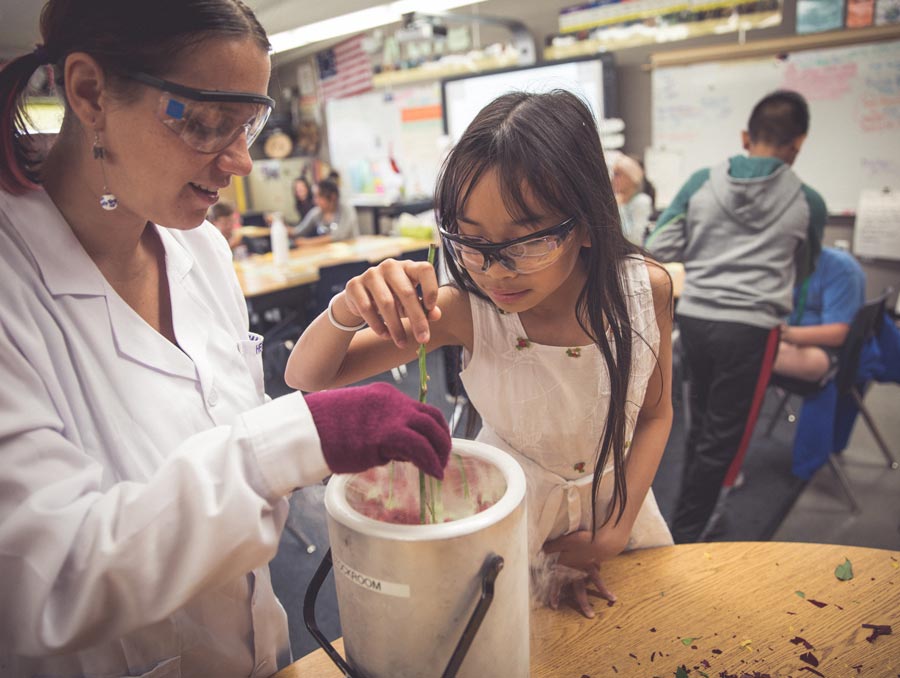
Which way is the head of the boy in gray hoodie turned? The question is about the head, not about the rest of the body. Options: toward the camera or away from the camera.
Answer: away from the camera

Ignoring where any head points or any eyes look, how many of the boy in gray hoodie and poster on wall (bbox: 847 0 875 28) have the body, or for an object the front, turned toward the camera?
1

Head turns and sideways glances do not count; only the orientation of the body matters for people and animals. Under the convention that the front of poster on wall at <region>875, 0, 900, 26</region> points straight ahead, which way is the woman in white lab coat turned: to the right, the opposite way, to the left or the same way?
to the left

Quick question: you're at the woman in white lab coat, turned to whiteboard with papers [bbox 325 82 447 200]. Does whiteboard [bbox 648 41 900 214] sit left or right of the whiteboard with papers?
right

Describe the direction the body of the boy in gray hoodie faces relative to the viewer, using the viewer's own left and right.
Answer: facing away from the viewer

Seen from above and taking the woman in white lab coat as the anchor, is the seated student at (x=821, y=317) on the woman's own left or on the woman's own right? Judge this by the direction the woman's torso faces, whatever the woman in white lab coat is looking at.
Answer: on the woman's own left

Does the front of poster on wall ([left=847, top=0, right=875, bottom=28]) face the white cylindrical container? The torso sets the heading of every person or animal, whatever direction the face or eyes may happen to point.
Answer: yes

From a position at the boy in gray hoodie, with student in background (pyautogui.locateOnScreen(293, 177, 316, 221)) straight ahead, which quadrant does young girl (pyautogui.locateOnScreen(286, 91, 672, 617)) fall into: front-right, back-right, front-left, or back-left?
back-left

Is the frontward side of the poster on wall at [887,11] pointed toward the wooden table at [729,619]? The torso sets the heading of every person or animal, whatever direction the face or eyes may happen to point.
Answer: yes

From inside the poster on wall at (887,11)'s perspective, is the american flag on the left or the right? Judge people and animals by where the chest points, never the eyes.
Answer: on its right
